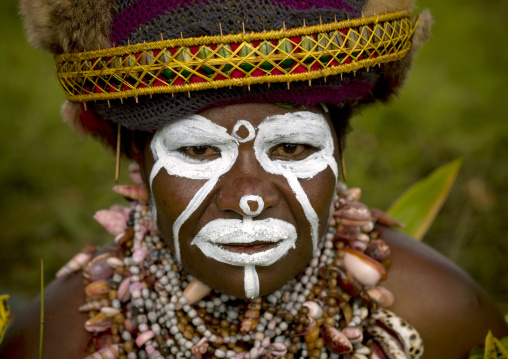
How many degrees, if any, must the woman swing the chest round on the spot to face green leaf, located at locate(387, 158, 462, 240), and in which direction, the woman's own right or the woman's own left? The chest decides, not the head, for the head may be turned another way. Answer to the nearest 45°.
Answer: approximately 135° to the woman's own left

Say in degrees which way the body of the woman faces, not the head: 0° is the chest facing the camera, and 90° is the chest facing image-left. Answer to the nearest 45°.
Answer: approximately 0°

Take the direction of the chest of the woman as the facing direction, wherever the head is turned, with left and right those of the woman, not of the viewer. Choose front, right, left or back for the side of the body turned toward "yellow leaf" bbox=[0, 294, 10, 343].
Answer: right
